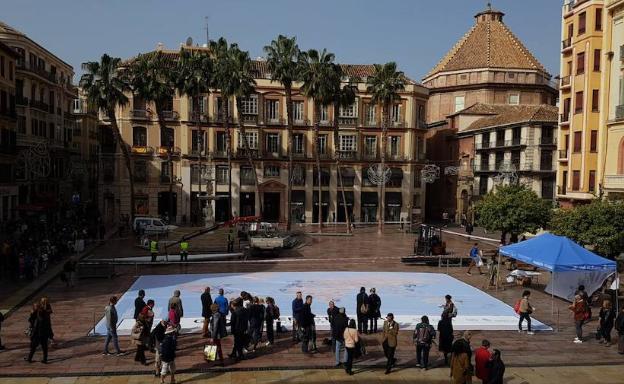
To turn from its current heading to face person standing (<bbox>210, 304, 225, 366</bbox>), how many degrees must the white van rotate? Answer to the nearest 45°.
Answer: approximately 90° to its right

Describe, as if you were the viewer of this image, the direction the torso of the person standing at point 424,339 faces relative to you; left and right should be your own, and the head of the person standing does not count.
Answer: facing away from the viewer

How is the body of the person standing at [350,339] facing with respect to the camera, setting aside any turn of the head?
away from the camera

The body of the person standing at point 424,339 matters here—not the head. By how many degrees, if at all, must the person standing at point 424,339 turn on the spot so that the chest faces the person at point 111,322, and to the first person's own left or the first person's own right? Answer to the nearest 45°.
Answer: approximately 90° to the first person's own left

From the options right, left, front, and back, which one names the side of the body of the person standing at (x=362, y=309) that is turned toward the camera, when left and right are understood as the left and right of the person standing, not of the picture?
back

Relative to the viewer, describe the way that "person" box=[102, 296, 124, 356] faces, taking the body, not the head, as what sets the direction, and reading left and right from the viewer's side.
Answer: facing to the right of the viewer
